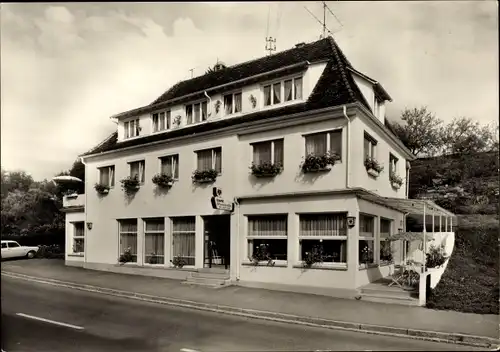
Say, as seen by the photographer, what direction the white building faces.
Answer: facing the viewer and to the left of the viewer

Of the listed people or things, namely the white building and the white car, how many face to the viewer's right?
1

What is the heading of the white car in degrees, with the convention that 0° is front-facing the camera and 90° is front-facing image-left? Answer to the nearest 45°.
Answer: approximately 270°

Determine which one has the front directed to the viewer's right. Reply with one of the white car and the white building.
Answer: the white car
